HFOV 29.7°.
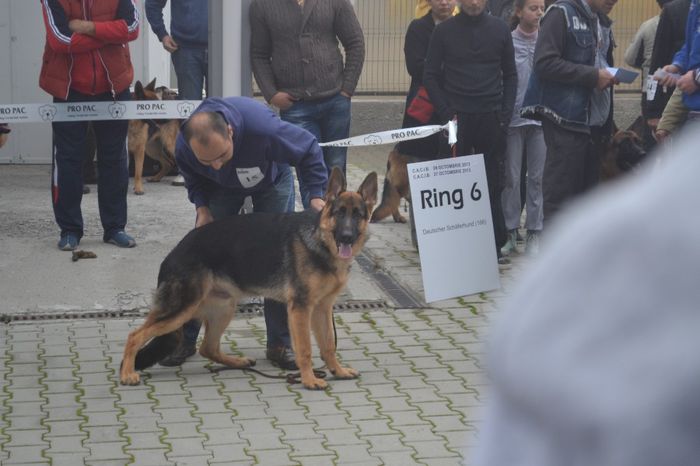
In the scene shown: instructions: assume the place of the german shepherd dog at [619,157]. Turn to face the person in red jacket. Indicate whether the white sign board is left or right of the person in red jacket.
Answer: left

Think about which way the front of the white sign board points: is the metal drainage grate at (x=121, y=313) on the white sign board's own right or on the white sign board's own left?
on the white sign board's own right

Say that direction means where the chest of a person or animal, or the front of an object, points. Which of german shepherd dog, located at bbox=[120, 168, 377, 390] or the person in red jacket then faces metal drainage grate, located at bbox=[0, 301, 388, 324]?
the person in red jacket

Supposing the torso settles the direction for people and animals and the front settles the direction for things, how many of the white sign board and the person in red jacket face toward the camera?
2

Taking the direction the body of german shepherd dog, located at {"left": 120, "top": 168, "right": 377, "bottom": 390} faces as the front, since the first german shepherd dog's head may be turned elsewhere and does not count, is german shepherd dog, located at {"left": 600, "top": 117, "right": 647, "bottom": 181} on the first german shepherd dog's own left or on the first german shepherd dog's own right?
on the first german shepherd dog's own left

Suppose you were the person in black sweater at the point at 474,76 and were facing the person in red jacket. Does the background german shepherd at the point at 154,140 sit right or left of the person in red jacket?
right

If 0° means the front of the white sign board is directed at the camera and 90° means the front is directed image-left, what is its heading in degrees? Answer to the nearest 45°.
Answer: approximately 0°

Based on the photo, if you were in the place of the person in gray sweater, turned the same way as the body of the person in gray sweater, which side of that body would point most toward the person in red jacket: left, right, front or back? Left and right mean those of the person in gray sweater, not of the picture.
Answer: right

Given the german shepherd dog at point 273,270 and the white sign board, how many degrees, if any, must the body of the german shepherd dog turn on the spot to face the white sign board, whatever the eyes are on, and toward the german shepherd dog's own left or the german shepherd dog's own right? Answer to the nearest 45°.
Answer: approximately 90° to the german shepherd dog's own left
